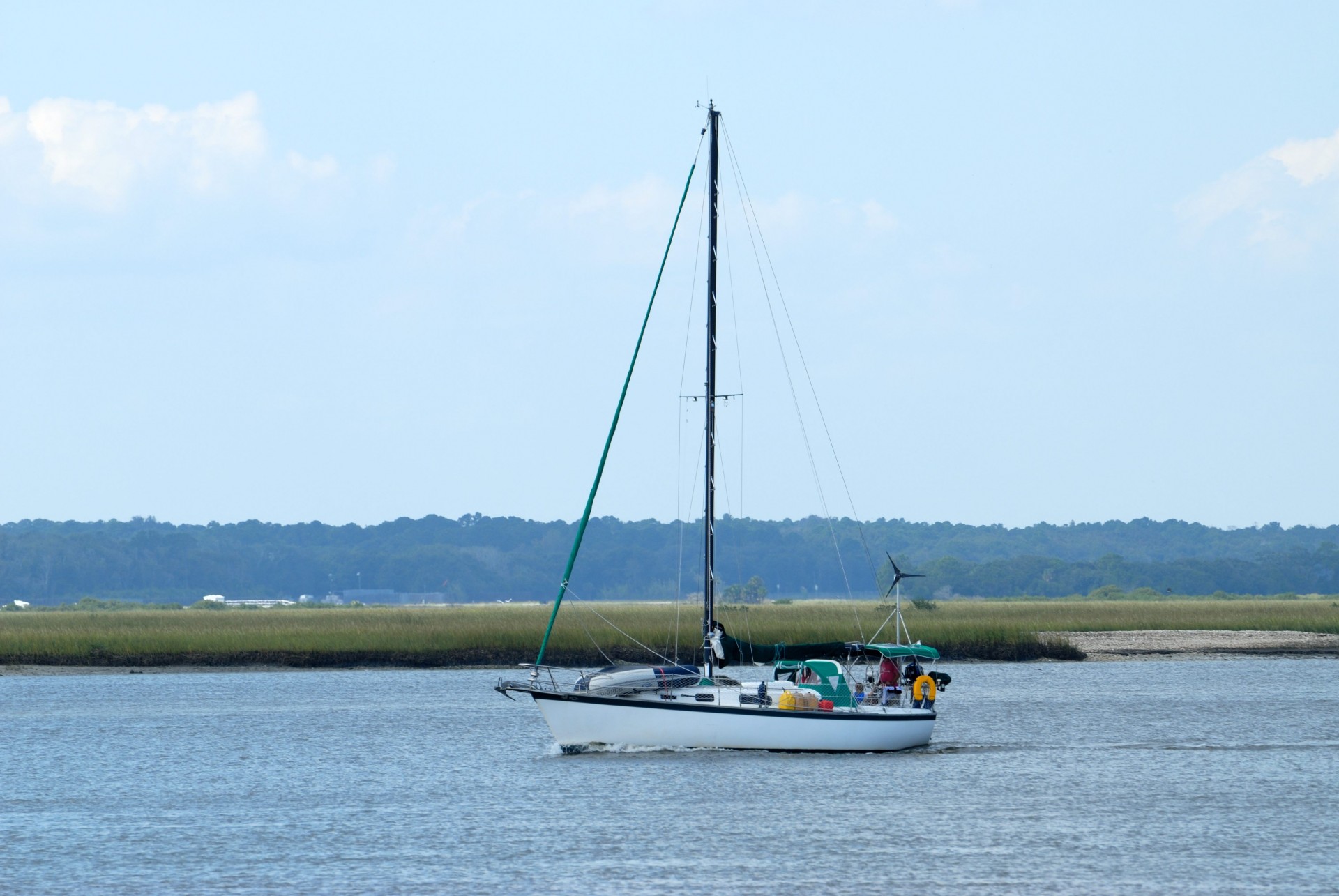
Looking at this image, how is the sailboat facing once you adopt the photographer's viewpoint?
facing to the left of the viewer
